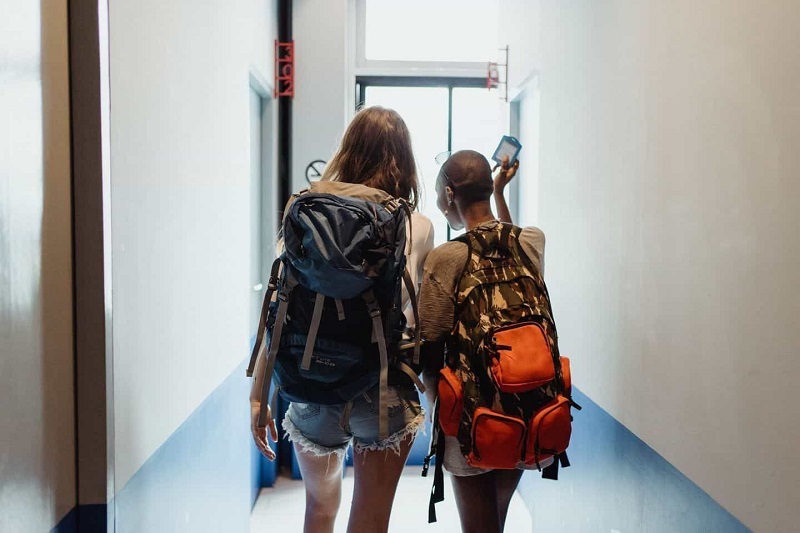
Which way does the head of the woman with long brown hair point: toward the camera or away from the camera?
away from the camera

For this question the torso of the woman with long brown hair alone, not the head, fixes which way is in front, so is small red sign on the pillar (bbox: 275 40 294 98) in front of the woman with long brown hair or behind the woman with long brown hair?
in front

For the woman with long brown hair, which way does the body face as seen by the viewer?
away from the camera
